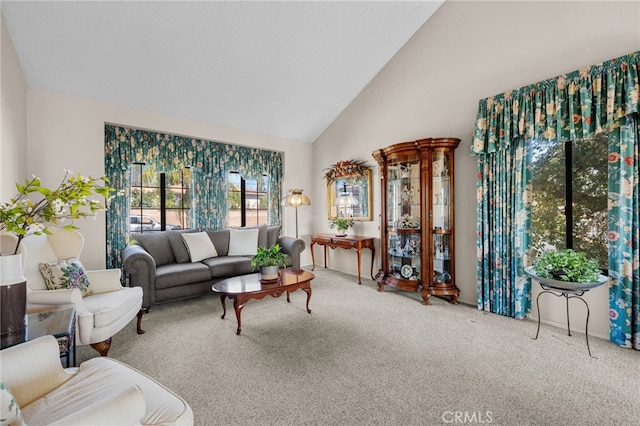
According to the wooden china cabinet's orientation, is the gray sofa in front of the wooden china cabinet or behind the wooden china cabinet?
in front

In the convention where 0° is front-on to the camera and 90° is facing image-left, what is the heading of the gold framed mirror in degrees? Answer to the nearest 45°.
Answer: approximately 45°

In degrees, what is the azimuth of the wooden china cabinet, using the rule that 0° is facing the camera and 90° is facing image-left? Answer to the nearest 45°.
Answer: approximately 45°

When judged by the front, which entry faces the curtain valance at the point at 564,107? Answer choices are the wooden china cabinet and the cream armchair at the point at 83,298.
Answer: the cream armchair

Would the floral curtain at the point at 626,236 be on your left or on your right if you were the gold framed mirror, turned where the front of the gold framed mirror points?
on your left

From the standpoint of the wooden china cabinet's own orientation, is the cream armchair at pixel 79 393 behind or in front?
in front

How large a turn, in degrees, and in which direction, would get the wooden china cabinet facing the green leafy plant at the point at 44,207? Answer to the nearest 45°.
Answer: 0° — it already faces it

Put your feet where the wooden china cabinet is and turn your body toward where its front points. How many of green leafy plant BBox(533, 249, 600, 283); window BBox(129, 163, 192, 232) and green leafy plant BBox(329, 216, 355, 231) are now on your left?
1

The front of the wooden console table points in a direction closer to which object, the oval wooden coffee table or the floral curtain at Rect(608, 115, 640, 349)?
the oval wooden coffee table

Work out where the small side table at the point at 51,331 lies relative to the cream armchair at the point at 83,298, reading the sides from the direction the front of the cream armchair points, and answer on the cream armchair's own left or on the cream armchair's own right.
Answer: on the cream armchair's own right

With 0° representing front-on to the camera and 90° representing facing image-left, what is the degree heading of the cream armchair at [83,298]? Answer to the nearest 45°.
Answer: approximately 315°

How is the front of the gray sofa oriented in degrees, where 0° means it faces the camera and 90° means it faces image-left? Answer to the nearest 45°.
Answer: approximately 315°
